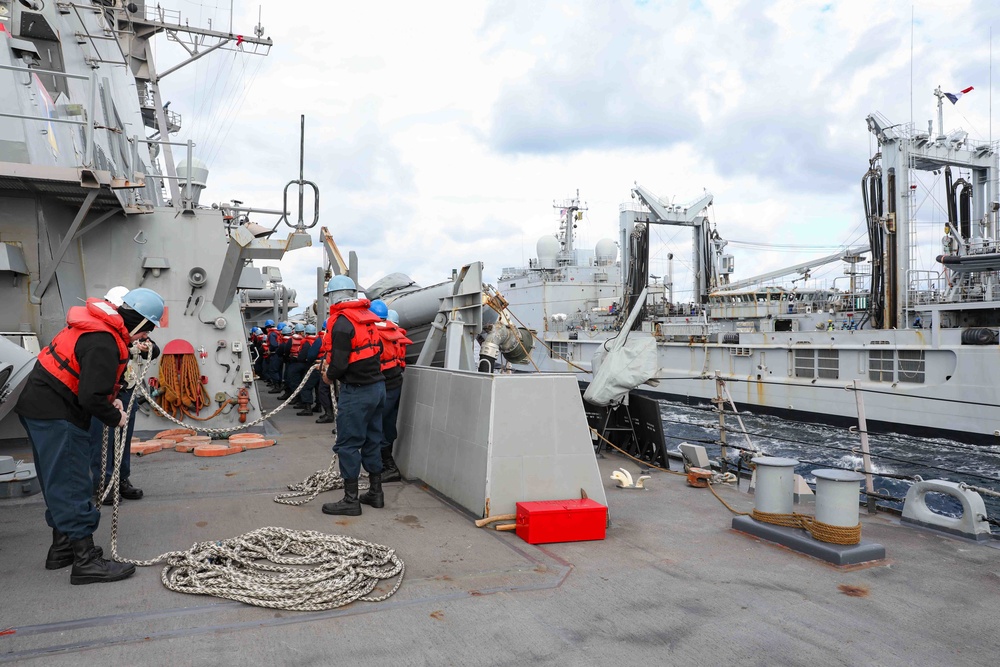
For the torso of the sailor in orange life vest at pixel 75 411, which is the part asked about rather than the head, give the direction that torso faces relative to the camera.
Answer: to the viewer's right

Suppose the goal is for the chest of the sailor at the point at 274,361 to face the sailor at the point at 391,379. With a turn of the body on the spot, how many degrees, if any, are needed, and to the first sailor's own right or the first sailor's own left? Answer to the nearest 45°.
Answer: approximately 90° to the first sailor's own right

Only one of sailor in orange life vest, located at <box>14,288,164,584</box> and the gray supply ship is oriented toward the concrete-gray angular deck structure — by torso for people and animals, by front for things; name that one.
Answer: the sailor in orange life vest

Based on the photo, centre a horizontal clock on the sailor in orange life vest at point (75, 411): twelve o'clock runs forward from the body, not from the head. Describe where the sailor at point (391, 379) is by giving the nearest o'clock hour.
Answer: The sailor is roughly at 11 o'clock from the sailor in orange life vest.

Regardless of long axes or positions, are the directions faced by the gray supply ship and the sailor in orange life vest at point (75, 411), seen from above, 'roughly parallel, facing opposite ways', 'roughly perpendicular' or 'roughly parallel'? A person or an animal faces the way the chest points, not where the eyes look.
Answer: roughly perpendicular

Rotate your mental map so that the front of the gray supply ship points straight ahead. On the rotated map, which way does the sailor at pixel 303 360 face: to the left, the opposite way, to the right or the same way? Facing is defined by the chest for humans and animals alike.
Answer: to the left

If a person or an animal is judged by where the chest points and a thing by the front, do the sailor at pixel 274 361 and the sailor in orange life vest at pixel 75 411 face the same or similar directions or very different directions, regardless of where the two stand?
same or similar directions
